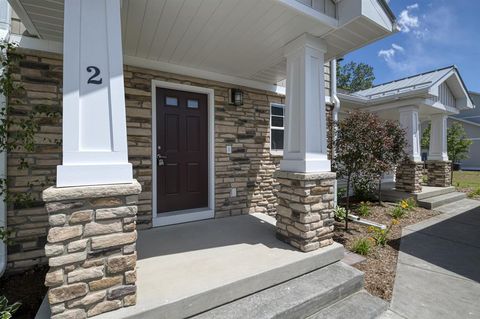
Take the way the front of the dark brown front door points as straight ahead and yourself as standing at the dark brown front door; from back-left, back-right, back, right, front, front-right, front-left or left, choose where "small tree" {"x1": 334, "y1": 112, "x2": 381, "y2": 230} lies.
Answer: front-left

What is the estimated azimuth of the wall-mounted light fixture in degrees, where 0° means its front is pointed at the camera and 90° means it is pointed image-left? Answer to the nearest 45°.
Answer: approximately 315°

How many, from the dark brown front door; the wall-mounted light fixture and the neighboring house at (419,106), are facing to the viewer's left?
0

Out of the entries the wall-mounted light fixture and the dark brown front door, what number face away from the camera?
0

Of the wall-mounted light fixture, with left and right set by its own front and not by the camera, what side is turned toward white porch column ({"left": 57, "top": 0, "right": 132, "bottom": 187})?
right

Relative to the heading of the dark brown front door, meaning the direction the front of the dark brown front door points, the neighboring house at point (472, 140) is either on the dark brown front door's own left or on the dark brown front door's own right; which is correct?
on the dark brown front door's own left

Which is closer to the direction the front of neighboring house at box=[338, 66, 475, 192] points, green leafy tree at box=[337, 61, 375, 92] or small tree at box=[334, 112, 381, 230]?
the small tree

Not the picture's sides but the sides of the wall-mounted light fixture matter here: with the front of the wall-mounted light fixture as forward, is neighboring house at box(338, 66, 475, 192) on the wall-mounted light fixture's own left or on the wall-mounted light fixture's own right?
on the wall-mounted light fixture's own left

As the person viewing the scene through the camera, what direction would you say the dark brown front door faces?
facing the viewer and to the right of the viewer

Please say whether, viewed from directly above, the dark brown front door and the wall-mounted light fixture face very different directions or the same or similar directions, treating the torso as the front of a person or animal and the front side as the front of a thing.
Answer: same or similar directions

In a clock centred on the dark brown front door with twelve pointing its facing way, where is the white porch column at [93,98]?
The white porch column is roughly at 2 o'clock from the dark brown front door.

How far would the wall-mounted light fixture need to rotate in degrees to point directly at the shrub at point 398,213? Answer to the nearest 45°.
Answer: approximately 45° to its left

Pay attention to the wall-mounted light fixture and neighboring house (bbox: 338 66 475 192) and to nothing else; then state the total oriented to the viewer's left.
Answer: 0

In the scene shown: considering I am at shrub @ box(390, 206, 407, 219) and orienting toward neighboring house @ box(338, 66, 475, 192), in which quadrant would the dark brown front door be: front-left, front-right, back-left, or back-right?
back-left
